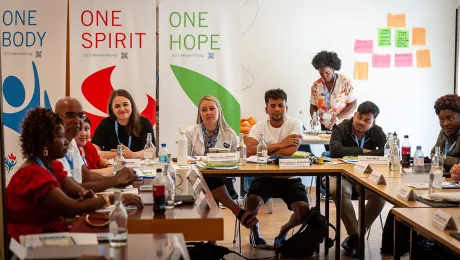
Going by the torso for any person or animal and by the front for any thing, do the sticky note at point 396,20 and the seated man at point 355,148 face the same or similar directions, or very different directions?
same or similar directions

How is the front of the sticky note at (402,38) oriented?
toward the camera

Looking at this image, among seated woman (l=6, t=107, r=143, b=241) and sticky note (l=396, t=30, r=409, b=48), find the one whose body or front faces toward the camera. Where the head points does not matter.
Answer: the sticky note

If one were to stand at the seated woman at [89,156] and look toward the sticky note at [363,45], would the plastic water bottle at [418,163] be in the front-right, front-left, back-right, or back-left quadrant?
front-right

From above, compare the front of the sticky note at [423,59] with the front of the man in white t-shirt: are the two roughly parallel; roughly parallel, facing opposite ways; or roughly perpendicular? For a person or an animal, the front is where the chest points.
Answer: roughly parallel

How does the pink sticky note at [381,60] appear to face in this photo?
toward the camera

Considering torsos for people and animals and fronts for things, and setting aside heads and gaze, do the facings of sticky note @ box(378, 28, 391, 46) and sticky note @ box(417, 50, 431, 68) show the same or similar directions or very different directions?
same or similar directions

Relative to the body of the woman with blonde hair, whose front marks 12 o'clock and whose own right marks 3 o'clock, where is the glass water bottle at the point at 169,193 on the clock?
The glass water bottle is roughly at 12 o'clock from the woman with blonde hair.

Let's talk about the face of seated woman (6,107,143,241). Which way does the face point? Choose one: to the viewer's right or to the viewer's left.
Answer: to the viewer's right

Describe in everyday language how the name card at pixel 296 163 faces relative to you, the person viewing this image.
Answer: facing the viewer

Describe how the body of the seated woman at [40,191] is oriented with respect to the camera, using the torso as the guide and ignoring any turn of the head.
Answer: to the viewer's right

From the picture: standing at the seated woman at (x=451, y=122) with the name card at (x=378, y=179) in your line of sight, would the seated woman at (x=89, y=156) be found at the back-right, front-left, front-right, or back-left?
front-right

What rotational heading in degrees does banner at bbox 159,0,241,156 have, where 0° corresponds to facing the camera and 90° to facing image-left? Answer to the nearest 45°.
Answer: approximately 0°

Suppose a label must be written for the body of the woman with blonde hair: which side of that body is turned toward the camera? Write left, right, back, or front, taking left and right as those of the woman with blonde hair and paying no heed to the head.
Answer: front

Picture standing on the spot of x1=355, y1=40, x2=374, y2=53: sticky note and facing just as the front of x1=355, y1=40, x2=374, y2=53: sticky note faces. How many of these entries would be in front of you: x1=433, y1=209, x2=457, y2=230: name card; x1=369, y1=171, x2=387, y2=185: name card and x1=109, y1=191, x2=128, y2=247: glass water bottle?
3

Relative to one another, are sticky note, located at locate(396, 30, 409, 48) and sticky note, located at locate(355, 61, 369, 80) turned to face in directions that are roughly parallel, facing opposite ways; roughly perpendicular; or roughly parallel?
roughly parallel

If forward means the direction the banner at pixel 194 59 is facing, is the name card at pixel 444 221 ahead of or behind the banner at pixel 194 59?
ahead
